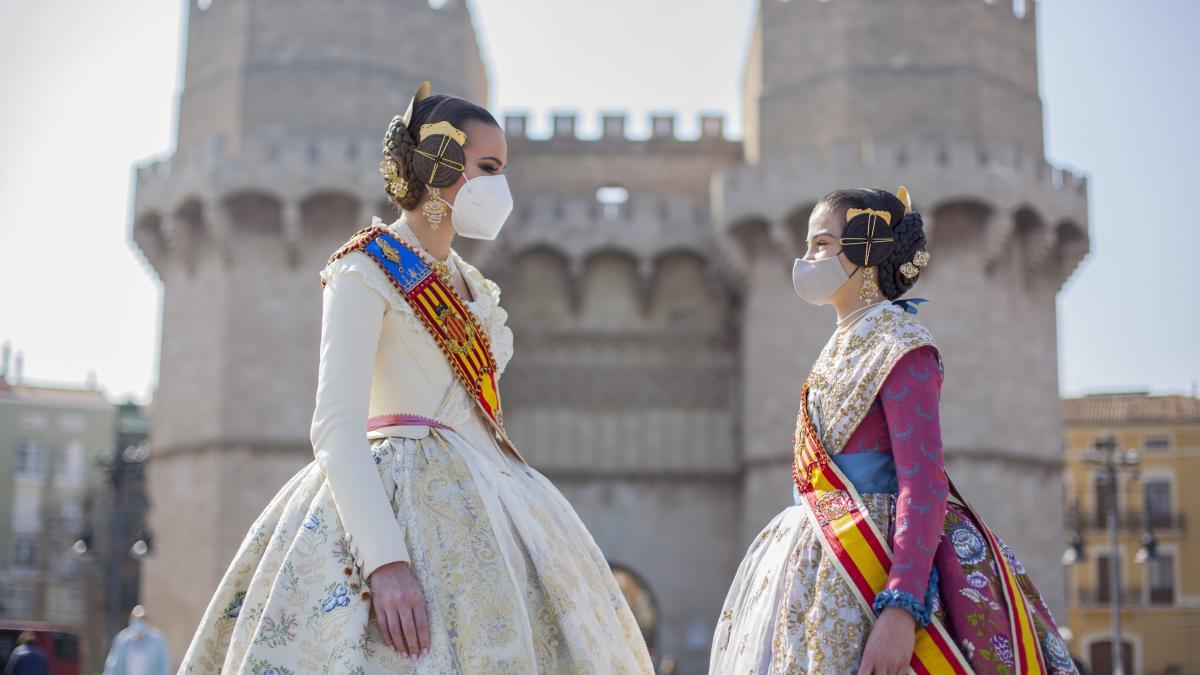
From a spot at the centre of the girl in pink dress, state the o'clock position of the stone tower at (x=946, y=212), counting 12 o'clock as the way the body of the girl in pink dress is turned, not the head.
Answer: The stone tower is roughly at 3 o'clock from the girl in pink dress.

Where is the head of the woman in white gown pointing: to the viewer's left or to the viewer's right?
to the viewer's right

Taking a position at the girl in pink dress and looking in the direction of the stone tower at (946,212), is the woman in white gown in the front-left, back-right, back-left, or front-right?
back-left

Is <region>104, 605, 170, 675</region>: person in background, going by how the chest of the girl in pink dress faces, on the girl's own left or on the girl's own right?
on the girl's own right

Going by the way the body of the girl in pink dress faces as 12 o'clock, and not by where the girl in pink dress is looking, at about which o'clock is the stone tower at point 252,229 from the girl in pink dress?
The stone tower is roughly at 2 o'clock from the girl in pink dress.

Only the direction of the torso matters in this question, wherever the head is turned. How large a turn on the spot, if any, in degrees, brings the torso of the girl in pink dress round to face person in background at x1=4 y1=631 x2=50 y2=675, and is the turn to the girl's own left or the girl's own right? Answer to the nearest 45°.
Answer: approximately 45° to the girl's own right

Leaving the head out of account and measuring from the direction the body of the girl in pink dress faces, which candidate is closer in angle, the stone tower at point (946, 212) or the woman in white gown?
the woman in white gown

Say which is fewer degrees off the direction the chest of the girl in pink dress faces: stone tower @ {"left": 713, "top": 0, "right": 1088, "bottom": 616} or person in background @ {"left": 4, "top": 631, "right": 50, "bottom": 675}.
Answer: the person in background

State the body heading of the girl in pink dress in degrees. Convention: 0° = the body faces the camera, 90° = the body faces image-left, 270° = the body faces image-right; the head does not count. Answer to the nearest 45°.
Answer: approximately 90°
